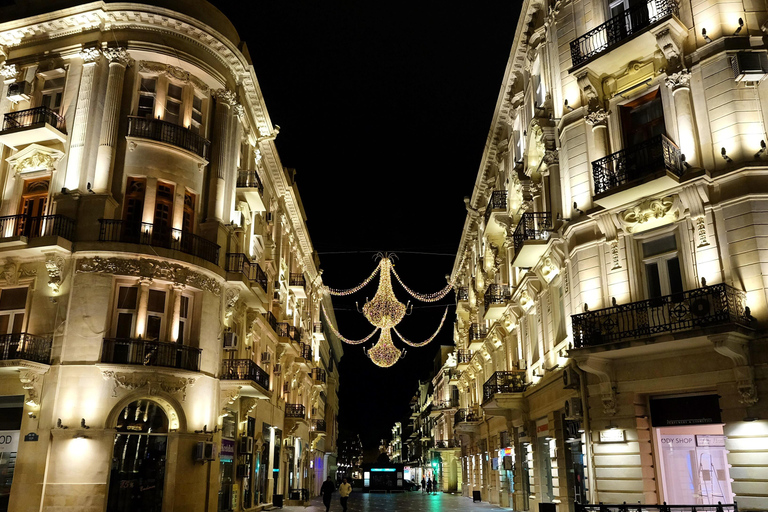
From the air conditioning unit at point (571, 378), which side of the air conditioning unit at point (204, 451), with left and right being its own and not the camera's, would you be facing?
front

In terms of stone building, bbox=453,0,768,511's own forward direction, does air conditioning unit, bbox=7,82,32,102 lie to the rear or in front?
in front

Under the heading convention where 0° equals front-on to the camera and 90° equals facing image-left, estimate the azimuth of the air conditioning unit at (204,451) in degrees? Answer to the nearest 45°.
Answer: approximately 315°

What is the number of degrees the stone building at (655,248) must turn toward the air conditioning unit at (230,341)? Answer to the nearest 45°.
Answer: approximately 45° to its right

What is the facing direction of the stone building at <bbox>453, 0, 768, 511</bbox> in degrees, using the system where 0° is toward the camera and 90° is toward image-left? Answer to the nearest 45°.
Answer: approximately 45°

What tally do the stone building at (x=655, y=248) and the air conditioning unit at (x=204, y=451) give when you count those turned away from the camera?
0

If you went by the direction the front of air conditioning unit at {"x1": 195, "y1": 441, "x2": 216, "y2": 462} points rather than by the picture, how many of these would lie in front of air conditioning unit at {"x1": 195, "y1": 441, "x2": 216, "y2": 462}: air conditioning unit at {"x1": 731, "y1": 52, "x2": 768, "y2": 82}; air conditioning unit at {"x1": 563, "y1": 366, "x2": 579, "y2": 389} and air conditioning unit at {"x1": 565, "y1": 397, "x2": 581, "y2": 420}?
3

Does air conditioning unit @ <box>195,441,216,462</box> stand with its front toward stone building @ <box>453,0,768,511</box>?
yes
